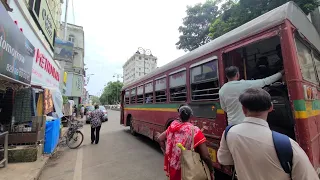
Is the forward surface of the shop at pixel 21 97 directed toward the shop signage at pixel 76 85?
no

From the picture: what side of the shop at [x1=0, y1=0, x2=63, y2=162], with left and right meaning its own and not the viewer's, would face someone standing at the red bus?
front

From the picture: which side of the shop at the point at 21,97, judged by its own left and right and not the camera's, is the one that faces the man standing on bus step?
front

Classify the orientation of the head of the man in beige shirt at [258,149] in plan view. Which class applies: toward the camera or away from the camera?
away from the camera

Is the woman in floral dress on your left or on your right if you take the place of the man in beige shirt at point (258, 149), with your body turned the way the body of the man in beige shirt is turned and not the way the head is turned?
on your left

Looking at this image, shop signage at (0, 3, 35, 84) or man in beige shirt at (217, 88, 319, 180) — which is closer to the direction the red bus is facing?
the shop signage

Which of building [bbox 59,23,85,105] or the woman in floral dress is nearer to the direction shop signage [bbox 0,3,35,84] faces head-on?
the woman in floral dress

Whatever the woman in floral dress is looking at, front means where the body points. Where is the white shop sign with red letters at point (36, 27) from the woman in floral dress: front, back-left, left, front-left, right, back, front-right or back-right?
front-left

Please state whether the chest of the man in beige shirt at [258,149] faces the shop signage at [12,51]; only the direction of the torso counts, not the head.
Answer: no

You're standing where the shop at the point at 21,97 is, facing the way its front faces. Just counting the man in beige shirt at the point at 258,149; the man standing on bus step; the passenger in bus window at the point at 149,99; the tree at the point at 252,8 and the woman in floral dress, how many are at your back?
0

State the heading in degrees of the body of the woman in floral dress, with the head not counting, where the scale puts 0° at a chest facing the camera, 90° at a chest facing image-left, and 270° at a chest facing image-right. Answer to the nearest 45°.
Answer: approximately 180°

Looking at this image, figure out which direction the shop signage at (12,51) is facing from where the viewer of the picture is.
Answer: facing the viewer and to the right of the viewer

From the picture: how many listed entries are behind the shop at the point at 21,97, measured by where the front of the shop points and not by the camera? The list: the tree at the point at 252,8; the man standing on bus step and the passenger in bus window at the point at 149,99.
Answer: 0

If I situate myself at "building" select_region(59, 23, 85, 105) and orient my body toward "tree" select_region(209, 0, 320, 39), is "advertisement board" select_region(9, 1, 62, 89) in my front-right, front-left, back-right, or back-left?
front-right

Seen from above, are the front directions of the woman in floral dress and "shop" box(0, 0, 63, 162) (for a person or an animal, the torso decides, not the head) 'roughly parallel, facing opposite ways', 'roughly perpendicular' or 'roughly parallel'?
roughly perpendicular

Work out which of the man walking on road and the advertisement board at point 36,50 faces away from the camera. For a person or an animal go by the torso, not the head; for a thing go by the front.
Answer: the man walking on road

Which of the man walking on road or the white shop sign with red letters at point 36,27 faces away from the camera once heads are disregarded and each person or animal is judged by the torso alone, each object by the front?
the man walking on road

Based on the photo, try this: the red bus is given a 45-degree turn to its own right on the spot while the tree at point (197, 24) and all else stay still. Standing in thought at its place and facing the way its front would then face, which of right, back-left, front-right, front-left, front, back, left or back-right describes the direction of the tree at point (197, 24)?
front

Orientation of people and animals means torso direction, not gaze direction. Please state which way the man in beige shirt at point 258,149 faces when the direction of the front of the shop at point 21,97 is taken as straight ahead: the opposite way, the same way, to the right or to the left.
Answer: to the left

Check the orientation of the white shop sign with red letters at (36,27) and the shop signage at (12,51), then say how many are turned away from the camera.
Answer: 0

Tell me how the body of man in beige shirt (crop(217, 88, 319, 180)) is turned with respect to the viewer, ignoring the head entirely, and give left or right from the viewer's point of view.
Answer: facing away from the viewer

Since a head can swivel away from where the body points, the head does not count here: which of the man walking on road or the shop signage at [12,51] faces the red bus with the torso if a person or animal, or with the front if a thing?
the shop signage
